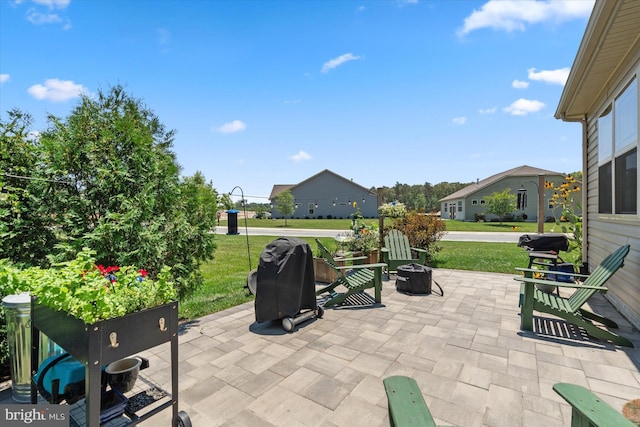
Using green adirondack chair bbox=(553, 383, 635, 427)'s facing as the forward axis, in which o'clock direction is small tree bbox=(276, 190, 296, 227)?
The small tree is roughly at 12 o'clock from the green adirondack chair.

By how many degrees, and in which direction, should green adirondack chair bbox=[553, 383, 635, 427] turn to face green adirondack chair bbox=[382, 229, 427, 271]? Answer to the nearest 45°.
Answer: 0° — it already faces it

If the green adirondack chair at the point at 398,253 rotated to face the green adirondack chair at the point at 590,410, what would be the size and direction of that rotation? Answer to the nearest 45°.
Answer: approximately 45° to its right

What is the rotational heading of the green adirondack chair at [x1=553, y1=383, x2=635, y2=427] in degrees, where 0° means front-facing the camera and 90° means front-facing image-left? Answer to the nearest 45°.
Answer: approximately 135°

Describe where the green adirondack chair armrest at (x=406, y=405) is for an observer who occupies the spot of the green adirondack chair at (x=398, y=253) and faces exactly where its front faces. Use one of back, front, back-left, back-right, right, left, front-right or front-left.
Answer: front-right

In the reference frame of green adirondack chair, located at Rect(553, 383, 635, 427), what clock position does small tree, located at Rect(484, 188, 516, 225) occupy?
The small tree is roughly at 1 o'clock from the green adirondack chair.

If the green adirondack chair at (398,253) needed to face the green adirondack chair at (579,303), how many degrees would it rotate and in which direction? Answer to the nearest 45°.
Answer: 0° — it already faces it

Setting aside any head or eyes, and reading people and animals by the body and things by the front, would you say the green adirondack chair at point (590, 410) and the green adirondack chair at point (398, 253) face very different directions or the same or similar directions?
very different directions

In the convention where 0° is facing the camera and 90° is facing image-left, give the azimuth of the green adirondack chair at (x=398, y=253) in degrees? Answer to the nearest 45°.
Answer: approximately 315°

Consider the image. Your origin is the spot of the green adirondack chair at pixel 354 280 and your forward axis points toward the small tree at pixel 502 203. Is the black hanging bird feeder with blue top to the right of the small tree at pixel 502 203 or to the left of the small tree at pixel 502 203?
left

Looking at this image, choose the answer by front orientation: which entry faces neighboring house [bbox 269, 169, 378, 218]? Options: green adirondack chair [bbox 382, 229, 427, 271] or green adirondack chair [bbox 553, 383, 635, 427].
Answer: green adirondack chair [bbox 553, 383, 635, 427]
